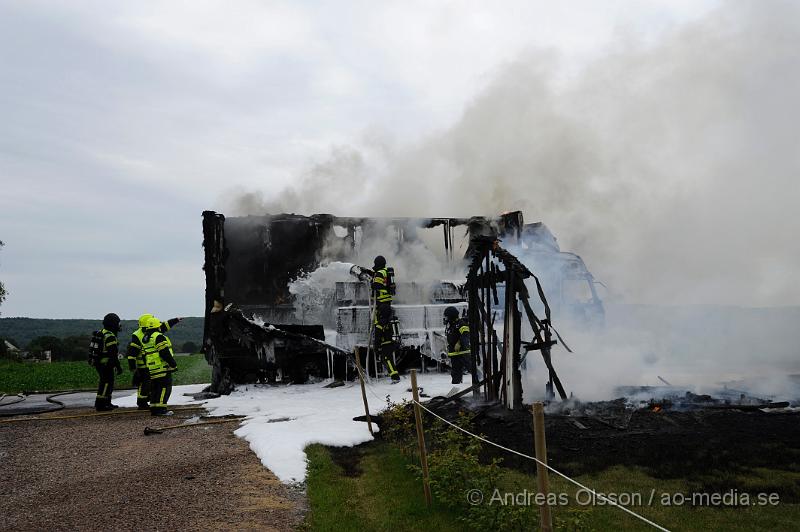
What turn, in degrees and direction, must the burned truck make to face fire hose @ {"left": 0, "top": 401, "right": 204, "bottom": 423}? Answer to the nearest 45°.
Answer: approximately 135° to its right

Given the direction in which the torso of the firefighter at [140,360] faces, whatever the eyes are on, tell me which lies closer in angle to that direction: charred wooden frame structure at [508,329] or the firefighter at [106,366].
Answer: the charred wooden frame structure

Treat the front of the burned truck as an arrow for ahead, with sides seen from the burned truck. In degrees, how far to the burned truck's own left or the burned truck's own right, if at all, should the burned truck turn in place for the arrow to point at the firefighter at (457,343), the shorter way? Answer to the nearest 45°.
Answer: approximately 45° to the burned truck's own right

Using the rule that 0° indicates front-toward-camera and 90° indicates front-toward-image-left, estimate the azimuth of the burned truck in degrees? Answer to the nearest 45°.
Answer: approximately 270°

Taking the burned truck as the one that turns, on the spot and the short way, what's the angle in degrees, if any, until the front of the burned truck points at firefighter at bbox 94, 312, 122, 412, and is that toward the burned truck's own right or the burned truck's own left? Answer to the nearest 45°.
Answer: approximately 135° to the burned truck's own right

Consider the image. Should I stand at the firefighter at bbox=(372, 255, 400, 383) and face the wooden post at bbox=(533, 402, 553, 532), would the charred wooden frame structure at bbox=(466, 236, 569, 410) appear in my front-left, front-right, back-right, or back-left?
front-left

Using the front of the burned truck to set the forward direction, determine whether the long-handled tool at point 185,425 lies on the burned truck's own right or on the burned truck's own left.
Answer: on the burned truck's own right

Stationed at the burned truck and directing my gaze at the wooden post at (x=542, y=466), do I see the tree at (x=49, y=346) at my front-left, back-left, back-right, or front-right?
back-right

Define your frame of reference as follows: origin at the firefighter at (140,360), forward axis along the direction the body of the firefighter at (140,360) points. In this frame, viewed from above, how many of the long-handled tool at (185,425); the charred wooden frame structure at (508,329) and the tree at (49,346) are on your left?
1

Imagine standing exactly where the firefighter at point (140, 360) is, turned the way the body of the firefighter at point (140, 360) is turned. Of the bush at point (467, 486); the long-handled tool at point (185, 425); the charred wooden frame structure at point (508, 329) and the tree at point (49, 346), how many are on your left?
1

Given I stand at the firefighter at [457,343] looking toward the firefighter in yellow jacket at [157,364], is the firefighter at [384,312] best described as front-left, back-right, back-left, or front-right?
front-right

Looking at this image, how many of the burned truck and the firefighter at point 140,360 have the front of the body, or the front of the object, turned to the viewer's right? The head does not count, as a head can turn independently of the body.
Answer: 2
